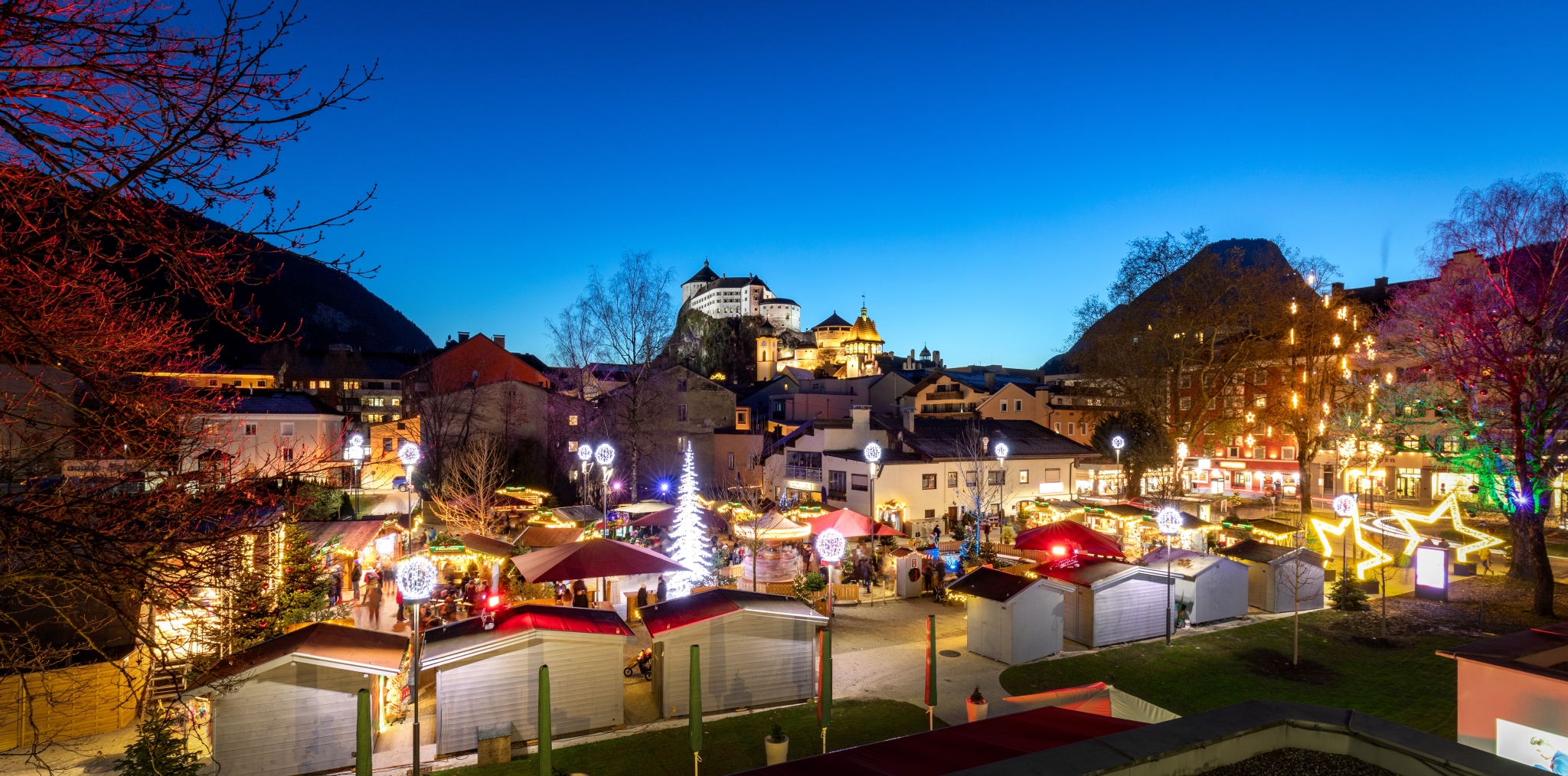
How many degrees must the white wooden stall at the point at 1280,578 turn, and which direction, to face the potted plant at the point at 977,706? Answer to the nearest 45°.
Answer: approximately 135° to its left

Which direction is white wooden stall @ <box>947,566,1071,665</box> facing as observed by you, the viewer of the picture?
facing away from the viewer and to the left of the viewer

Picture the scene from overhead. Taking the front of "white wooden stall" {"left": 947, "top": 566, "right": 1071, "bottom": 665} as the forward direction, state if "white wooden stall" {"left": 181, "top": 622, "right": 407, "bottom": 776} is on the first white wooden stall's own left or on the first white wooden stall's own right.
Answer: on the first white wooden stall's own left

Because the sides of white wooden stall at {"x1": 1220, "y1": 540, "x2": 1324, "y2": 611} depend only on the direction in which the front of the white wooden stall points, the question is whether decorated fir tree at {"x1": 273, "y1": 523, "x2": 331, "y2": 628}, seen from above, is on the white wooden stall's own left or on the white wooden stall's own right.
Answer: on the white wooden stall's own left

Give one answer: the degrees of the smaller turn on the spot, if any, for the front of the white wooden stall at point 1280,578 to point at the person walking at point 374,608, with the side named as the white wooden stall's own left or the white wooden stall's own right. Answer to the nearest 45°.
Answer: approximately 90° to the white wooden stall's own left

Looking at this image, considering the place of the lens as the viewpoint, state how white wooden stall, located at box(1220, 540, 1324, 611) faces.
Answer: facing away from the viewer and to the left of the viewer
